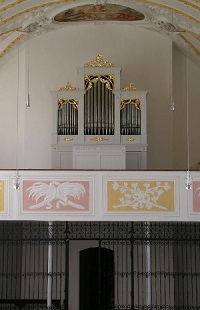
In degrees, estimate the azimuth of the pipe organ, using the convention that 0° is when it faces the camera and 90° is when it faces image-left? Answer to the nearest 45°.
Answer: approximately 0°
